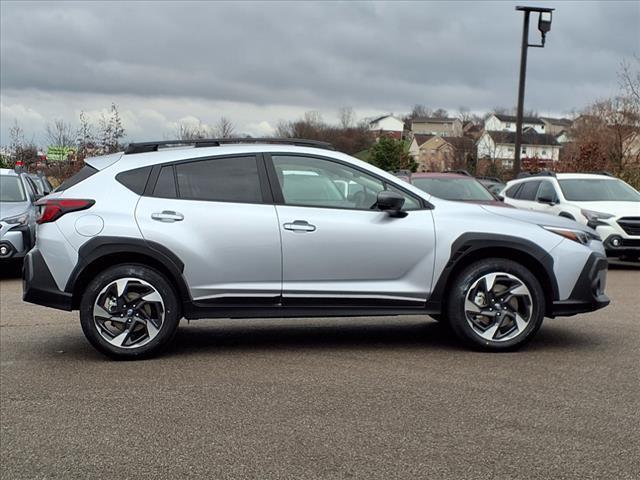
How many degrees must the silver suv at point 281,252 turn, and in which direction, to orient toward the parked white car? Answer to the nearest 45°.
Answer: approximately 45° to its left

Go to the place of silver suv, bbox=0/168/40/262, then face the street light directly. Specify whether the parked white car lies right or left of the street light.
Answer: right

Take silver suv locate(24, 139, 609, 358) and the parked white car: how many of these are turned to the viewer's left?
0

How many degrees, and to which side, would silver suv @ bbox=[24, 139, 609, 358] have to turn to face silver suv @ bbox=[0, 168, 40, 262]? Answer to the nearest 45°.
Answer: approximately 135° to its left

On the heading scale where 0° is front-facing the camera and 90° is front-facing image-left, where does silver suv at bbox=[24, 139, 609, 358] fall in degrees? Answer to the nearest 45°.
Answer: approximately 270°

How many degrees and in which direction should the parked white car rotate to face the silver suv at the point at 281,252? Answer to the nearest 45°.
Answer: approximately 45° to its right

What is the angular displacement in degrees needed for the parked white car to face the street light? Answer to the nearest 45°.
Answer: approximately 135° to its left

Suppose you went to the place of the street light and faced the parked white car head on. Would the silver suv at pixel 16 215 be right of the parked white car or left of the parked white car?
right

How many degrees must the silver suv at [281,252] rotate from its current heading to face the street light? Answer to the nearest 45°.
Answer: approximately 90° to its left

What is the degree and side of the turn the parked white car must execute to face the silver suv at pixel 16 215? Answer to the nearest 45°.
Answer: approximately 90° to its right

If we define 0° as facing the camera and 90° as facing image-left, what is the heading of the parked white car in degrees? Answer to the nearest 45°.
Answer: approximately 315°

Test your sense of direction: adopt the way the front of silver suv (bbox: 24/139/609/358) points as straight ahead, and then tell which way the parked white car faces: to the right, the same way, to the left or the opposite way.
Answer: to the right
